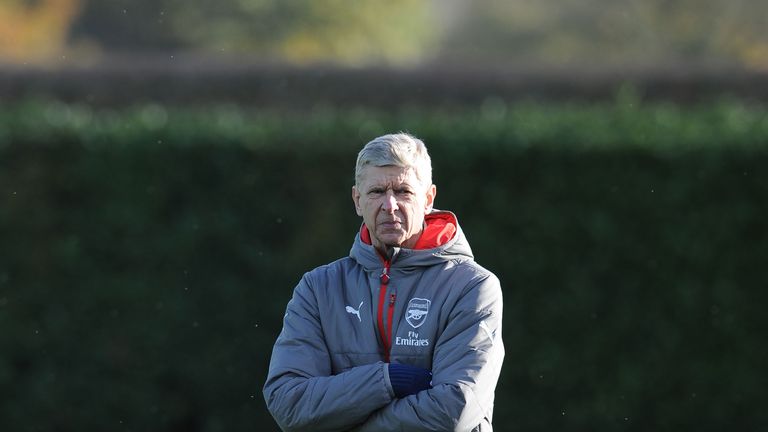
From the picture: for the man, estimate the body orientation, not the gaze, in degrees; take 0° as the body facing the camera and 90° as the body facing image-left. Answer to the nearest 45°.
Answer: approximately 0°
